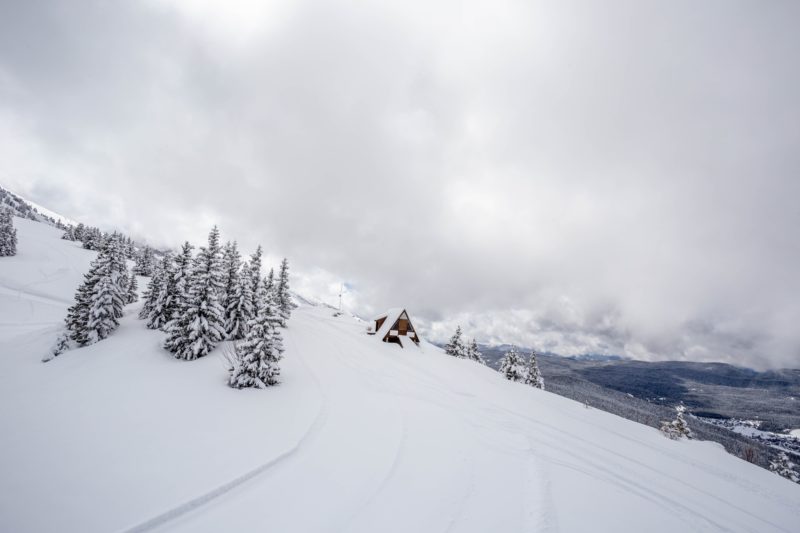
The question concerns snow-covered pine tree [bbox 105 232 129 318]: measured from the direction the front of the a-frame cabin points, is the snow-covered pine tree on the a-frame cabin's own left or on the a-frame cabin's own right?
on the a-frame cabin's own right

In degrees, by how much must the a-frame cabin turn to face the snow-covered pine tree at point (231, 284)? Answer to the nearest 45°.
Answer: approximately 90° to its right

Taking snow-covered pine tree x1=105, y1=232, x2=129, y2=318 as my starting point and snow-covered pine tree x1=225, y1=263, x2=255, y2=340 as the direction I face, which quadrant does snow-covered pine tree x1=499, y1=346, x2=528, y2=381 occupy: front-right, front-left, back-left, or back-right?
front-left

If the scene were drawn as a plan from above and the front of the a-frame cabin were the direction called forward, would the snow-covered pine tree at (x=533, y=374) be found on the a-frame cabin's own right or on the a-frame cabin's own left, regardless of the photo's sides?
on the a-frame cabin's own left

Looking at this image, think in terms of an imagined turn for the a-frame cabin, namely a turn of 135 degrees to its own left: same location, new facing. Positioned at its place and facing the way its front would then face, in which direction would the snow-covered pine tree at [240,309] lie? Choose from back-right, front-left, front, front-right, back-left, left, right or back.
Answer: back-left

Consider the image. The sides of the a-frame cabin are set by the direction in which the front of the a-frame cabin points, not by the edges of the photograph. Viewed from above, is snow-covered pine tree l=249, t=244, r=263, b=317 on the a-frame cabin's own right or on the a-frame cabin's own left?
on the a-frame cabin's own right

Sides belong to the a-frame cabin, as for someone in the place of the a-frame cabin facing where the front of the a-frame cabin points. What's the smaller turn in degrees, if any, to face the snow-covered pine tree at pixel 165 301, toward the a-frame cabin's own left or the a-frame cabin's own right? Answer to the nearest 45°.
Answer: approximately 90° to the a-frame cabin's own right

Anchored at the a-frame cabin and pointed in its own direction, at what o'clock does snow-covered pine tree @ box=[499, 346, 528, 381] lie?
The snow-covered pine tree is roughly at 10 o'clock from the a-frame cabin.

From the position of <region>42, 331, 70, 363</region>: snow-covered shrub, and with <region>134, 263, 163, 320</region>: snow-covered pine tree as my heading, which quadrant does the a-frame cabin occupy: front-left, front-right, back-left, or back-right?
front-right

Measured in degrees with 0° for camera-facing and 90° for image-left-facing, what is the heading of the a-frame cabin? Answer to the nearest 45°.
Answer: approximately 315°

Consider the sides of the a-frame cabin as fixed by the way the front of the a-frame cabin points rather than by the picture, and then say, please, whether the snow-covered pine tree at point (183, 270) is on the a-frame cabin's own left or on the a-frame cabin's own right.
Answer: on the a-frame cabin's own right

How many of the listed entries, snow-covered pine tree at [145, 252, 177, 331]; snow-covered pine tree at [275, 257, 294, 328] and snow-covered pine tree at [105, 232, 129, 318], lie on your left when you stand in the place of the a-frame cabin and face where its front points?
0
